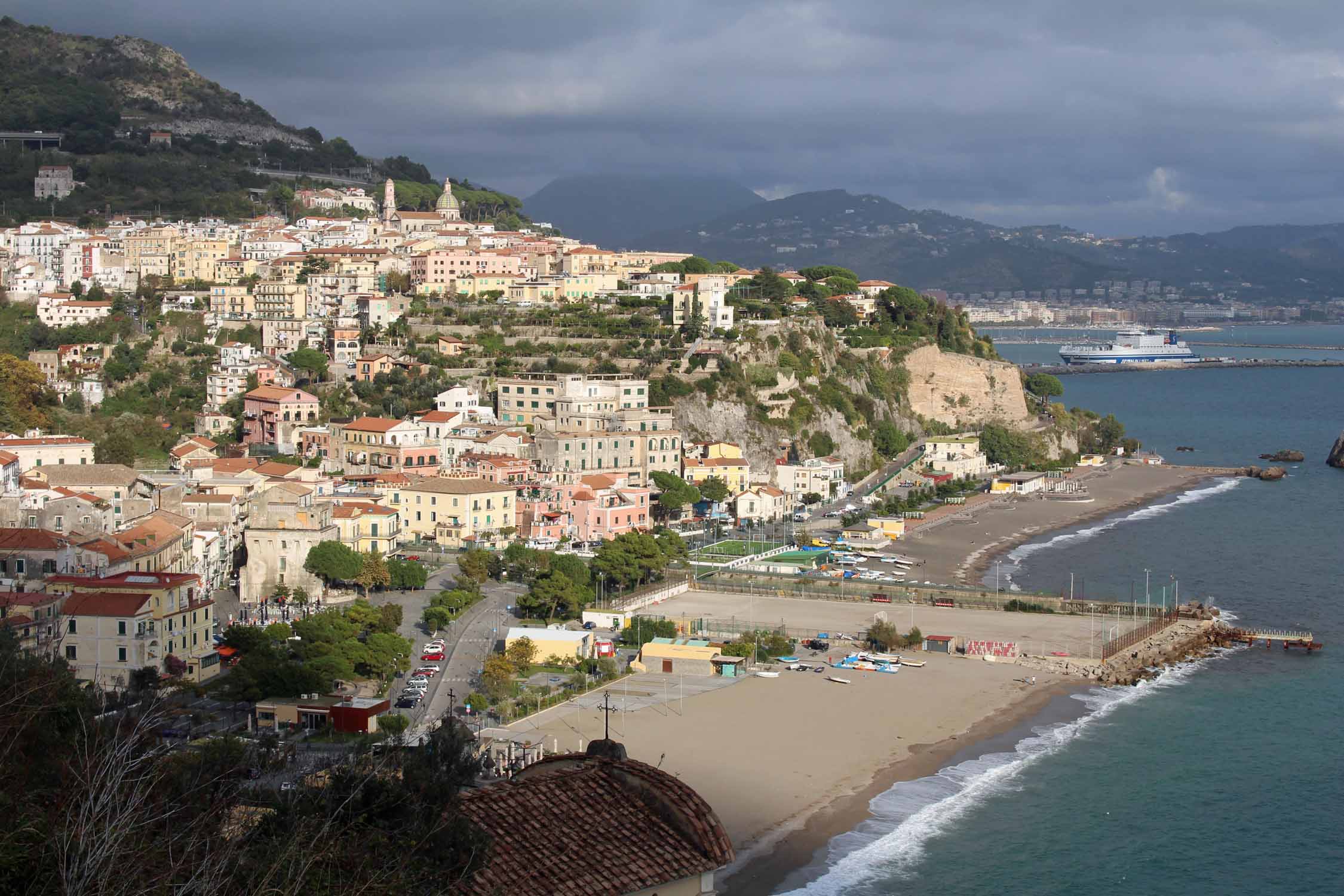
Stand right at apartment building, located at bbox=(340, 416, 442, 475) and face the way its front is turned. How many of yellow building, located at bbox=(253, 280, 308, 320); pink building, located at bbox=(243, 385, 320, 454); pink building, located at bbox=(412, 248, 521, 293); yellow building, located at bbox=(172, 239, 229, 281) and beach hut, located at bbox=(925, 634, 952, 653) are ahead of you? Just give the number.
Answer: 1

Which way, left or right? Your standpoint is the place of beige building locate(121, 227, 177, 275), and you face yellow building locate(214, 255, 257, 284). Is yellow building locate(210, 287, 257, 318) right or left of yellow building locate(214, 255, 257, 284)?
right

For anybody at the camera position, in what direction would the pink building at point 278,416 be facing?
facing the viewer and to the right of the viewer

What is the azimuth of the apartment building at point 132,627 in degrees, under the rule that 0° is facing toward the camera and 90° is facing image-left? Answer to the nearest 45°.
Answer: approximately 315°

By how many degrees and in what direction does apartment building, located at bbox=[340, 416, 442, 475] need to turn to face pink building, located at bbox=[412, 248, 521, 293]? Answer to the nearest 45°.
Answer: approximately 135° to its left

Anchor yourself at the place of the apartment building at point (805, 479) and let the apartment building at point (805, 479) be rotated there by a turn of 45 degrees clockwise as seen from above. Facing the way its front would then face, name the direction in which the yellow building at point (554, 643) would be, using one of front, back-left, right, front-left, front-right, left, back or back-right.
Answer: front

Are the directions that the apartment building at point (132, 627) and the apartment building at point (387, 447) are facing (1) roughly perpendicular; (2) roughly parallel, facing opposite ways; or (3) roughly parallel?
roughly parallel

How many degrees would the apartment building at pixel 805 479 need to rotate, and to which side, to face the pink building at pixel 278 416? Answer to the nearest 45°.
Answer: approximately 135° to its right

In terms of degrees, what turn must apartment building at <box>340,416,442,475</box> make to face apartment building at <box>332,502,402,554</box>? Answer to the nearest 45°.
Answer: approximately 45° to its right

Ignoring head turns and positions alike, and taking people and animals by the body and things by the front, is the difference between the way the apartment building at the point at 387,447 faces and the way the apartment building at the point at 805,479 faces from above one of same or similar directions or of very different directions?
same or similar directions

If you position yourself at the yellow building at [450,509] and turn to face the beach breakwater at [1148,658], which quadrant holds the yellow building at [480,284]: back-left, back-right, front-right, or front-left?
back-left

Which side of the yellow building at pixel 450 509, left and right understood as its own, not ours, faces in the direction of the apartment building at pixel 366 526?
right

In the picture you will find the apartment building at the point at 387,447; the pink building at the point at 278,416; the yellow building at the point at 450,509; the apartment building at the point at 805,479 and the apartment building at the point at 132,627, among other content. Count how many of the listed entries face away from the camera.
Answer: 0

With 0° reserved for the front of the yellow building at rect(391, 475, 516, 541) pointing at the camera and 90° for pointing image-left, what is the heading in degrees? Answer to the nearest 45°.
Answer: approximately 315°
